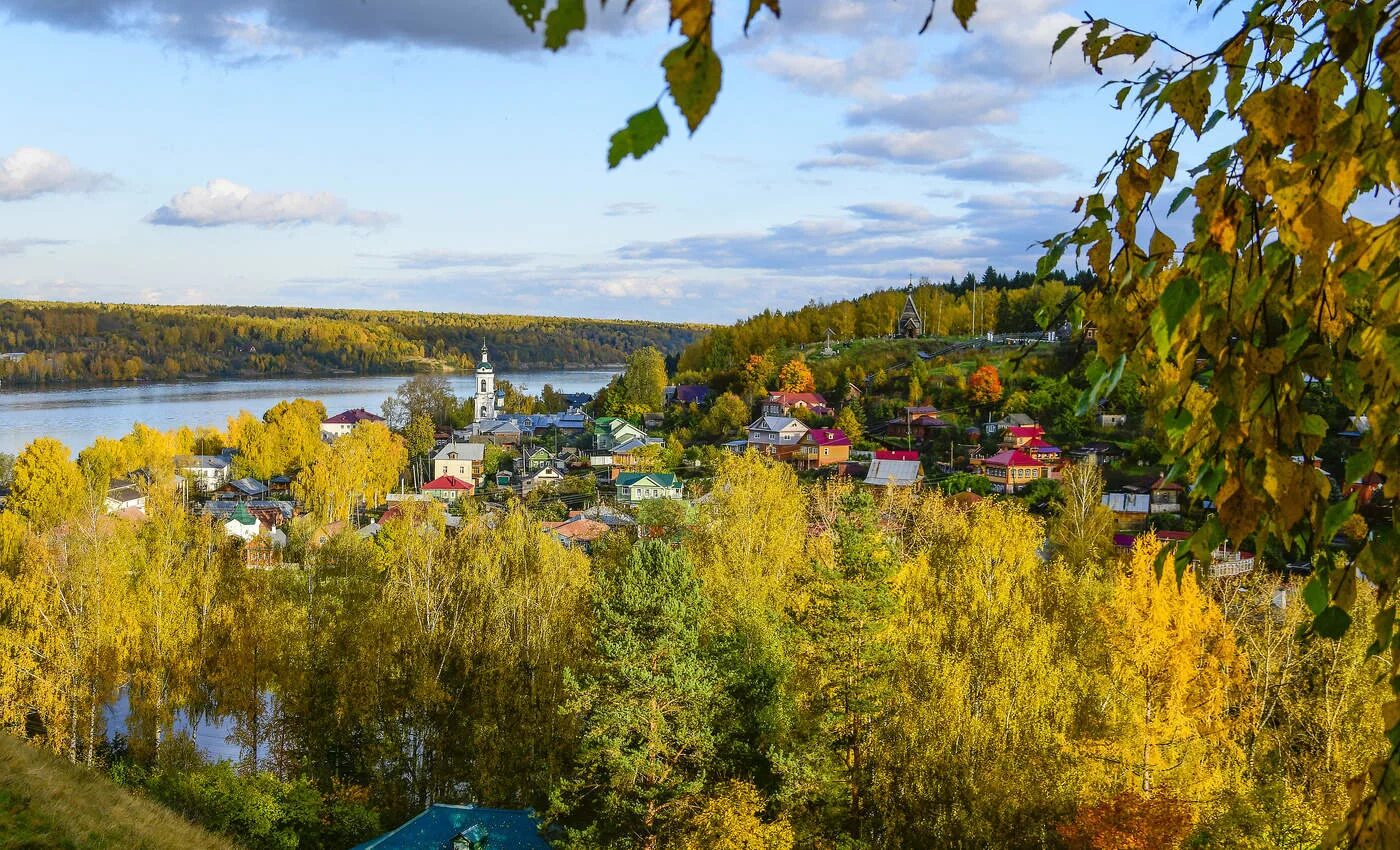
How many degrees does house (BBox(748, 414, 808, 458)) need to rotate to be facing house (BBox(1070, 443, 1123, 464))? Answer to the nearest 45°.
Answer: approximately 90° to its left

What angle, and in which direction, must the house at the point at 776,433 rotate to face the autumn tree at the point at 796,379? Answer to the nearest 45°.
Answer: approximately 135° to its right

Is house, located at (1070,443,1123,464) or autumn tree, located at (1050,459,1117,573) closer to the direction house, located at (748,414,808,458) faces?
the autumn tree

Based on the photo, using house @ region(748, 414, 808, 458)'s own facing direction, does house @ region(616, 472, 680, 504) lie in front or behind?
in front

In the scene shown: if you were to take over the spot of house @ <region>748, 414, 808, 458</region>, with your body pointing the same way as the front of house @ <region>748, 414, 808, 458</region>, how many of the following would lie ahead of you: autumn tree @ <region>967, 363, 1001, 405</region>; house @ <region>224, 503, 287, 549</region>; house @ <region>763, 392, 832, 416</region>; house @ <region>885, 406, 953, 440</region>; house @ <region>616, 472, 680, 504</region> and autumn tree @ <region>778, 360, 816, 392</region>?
2

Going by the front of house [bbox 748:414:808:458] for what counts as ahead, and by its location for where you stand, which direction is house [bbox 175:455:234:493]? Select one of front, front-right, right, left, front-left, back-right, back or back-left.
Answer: front-right

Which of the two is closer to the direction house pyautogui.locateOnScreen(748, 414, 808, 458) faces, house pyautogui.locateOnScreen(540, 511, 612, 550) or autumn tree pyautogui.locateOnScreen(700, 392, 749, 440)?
the house

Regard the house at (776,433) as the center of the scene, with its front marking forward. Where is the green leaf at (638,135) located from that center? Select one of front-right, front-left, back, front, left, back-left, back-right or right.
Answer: front-left

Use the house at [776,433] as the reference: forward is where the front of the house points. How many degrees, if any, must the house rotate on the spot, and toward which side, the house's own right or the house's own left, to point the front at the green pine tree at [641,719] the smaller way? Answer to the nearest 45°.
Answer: approximately 45° to the house's own left

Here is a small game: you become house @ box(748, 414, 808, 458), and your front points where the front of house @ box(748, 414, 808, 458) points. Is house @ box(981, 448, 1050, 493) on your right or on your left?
on your left

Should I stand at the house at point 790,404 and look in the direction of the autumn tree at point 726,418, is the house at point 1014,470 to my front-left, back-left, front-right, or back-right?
back-left

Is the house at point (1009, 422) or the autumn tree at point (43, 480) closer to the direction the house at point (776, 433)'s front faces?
the autumn tree

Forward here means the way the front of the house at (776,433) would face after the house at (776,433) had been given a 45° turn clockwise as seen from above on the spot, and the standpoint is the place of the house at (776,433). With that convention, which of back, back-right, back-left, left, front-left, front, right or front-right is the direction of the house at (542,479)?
front

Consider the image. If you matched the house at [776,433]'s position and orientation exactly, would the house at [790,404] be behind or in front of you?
behind

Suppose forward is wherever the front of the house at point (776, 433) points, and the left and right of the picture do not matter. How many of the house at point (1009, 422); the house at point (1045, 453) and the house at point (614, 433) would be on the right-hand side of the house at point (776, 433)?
1

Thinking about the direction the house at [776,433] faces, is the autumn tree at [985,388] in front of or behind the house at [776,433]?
behind

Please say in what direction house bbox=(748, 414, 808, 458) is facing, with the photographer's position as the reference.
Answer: facing the viewer and to the left of the viewer

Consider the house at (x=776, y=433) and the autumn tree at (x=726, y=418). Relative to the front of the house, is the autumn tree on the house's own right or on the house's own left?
on the house's own right
